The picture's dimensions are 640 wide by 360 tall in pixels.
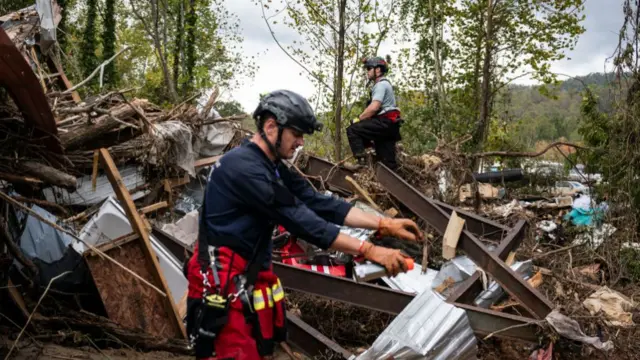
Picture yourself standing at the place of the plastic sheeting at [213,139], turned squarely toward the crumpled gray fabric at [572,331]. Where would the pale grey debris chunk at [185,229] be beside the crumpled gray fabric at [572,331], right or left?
right

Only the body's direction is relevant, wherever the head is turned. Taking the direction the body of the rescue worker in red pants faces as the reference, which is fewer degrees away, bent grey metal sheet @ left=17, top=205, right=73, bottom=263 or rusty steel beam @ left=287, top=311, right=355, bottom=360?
the rusty steel beam

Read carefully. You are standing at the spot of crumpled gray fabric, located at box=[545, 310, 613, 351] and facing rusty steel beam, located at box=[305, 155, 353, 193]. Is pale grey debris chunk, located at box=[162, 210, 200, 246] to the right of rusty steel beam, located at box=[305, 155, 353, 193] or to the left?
left

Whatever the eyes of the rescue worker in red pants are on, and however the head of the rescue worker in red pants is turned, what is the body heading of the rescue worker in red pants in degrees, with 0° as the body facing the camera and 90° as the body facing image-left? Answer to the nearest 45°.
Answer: approximately 270°

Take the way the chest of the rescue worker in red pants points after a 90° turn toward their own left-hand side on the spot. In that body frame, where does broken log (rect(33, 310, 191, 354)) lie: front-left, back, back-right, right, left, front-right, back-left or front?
front-left

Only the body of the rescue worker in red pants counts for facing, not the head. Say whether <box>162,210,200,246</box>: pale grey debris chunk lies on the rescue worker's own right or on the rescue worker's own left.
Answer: on the rescue worker's own left

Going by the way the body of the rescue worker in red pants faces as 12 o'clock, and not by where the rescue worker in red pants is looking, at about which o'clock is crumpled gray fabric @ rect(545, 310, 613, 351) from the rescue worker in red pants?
The crumpled gray fabric is roughly at 11 o'clock from the rescue worker in red pants.

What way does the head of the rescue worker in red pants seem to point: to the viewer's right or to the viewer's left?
to the viewer's right

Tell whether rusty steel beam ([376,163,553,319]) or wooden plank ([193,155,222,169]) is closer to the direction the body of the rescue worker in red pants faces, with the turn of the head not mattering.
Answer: the rusty steel beam

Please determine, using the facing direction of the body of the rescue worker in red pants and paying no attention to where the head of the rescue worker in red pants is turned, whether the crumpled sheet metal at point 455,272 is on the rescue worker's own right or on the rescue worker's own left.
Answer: on the rescue worker's own left

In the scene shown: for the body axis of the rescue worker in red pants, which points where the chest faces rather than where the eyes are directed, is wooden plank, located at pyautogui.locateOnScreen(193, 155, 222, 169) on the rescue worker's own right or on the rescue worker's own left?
on the rescue worker's own left
